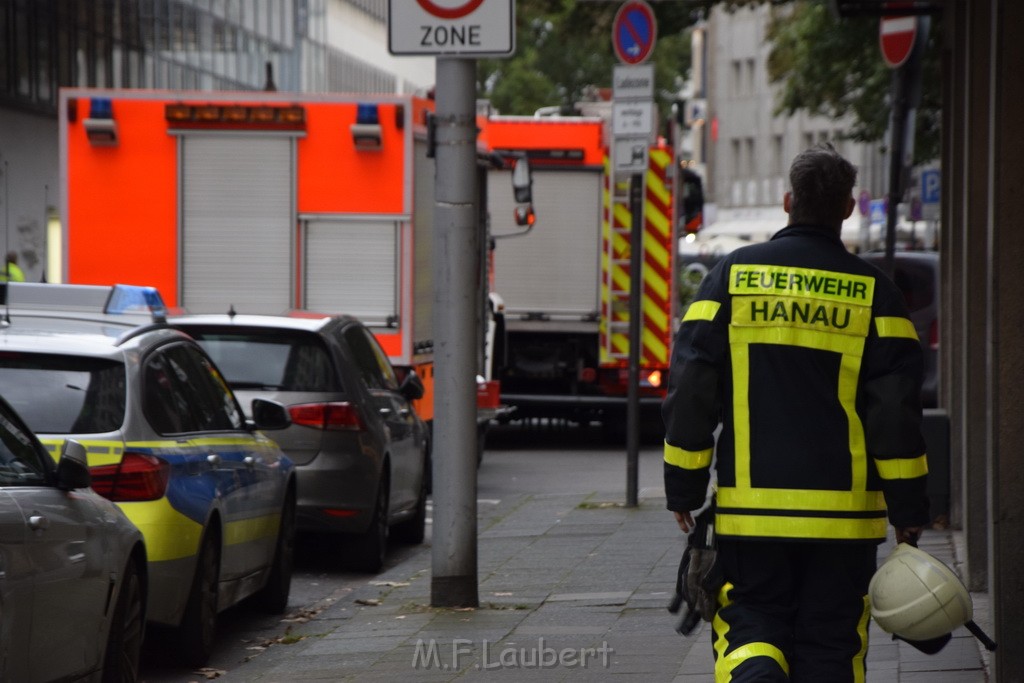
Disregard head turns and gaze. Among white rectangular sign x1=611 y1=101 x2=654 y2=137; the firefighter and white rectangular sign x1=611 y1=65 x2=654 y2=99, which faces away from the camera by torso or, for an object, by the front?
the firefighter

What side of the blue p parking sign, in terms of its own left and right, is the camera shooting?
front

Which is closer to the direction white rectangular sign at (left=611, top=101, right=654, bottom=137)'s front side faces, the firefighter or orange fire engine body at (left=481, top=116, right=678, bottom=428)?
the firefighter

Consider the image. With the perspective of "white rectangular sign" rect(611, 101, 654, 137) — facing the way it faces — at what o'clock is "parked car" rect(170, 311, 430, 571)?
The parked car is roughly at 1 o'clock from the white rectangular sign.

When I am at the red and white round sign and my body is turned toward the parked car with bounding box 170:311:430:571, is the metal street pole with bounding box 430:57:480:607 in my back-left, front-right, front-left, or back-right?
front-left

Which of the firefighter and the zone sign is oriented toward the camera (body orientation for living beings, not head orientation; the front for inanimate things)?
the zone sign

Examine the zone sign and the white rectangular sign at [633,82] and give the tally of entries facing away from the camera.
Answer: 0

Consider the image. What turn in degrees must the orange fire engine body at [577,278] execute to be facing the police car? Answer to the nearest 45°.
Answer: approximately 135° to its left

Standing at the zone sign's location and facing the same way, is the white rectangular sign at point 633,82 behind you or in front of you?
behind

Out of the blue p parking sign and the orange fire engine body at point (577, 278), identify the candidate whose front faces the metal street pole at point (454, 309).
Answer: the blue p parking sign

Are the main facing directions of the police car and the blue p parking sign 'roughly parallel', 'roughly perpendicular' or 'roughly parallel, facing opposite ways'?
roughly parallel, facing opposite ways

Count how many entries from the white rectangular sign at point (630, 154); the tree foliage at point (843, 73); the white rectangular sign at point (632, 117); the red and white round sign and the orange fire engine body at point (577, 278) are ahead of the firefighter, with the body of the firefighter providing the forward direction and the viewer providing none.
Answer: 5

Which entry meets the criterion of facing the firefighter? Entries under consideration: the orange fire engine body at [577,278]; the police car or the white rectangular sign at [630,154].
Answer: the white rectangular sign
